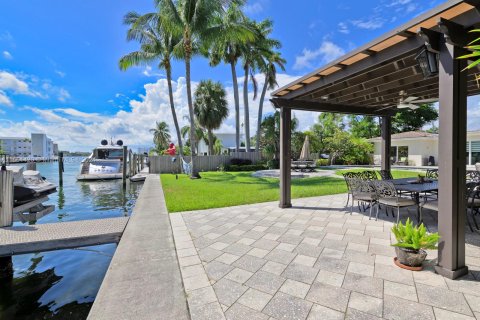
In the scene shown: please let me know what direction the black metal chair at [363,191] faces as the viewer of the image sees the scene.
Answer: facing away from the viewer and to the right of the viewer

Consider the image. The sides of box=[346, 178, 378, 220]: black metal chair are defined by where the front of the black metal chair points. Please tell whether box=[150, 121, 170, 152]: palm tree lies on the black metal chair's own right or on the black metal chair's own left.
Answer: on the black metal chair's own left
